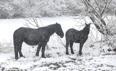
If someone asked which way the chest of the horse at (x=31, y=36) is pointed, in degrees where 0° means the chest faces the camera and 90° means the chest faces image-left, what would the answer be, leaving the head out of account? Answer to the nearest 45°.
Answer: approximately 270°
